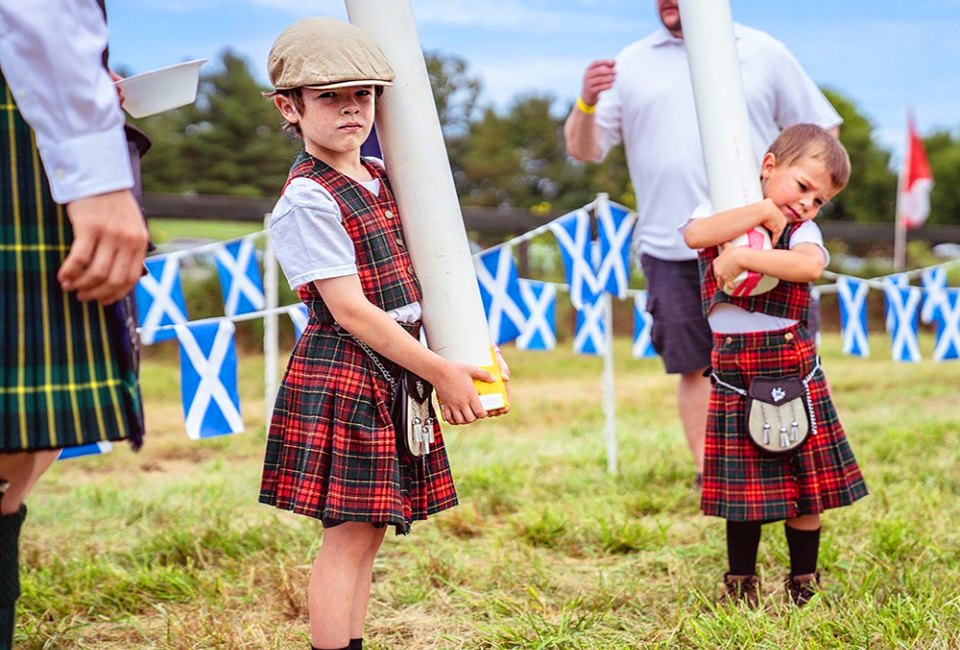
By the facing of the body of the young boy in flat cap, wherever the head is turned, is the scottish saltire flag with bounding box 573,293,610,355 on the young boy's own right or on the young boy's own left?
on the young boy's own left

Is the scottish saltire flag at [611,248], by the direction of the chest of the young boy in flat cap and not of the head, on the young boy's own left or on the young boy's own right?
on the young boy's own left

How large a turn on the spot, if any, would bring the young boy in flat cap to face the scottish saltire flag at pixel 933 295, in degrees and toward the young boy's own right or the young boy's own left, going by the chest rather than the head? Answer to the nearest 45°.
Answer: approximately 90° to the young boy's own left

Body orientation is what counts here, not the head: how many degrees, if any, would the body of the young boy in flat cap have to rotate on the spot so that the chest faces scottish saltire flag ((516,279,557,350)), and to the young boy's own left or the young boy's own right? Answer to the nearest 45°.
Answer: approximately 135° to the young boy's own left

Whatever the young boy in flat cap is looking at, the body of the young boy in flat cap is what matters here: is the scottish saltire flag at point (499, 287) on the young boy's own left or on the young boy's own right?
on the young boy's own left

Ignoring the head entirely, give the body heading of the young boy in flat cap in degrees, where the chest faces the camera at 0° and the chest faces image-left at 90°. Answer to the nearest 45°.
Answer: approximately 315°

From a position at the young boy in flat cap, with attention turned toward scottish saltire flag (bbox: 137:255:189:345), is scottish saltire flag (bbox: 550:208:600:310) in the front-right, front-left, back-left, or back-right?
front-right

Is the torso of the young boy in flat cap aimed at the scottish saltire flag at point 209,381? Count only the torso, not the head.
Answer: no

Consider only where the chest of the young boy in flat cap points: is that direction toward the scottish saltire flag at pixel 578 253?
no

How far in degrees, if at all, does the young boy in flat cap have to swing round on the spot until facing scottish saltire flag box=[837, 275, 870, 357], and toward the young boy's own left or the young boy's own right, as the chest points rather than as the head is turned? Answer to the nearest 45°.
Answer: approximately 90° to the young boy's own left

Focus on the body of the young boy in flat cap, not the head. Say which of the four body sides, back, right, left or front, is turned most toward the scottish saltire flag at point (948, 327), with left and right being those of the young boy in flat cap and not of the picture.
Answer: left

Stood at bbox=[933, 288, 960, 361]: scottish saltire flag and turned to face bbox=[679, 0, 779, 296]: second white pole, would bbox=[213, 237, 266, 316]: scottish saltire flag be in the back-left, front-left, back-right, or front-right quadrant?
front-right

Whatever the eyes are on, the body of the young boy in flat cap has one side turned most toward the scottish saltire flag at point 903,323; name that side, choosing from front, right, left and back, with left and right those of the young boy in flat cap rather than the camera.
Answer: left

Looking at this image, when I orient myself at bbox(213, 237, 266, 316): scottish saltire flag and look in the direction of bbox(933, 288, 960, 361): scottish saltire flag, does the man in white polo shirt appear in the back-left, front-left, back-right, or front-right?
front-right

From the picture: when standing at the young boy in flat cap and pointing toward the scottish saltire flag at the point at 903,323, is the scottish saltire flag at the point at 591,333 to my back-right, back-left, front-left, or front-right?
front-left

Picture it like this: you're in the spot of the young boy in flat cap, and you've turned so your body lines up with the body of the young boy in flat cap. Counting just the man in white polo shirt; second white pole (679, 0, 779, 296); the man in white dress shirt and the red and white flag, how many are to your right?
1

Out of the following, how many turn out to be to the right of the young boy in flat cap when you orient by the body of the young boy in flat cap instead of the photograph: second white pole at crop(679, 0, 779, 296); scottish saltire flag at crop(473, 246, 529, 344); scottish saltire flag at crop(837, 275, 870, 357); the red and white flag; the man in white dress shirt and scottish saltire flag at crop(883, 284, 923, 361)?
1
